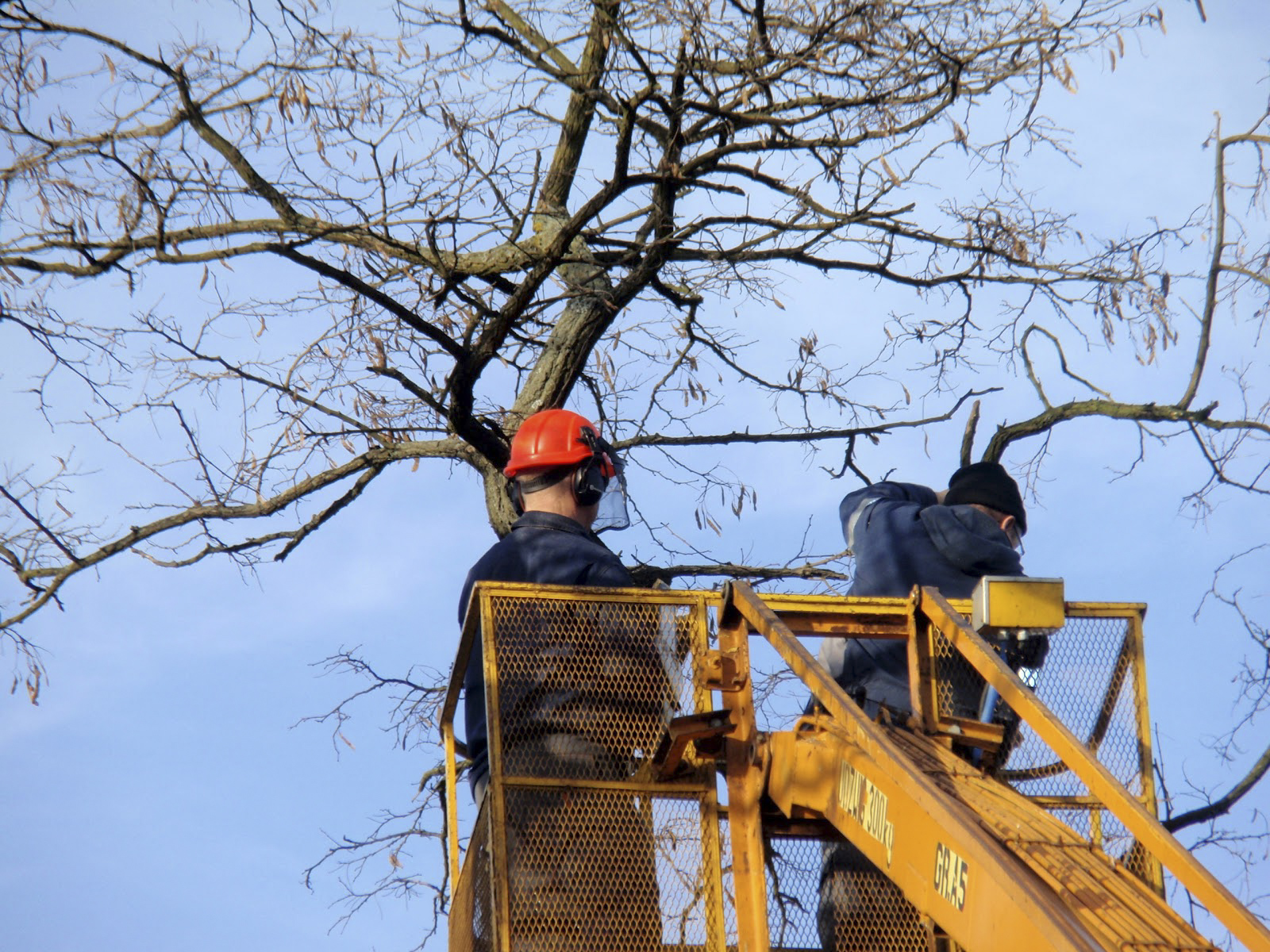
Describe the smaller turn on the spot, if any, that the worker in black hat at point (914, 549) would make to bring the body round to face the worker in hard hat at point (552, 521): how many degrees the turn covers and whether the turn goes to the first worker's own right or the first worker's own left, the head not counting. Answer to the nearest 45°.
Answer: approximately 135° to the first worker's own left

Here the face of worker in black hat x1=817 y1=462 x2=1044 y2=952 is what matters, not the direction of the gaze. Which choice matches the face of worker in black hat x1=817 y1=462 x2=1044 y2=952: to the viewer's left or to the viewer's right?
to the viewer's right

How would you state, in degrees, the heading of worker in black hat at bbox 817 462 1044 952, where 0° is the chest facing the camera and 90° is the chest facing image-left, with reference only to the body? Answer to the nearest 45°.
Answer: approximately 225°

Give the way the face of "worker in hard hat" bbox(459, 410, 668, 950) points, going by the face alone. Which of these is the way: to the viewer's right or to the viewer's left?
to the viewer's right

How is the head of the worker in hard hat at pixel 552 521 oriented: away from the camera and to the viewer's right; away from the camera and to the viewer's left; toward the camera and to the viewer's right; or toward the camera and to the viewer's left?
away from the camera and to the viewer's right
